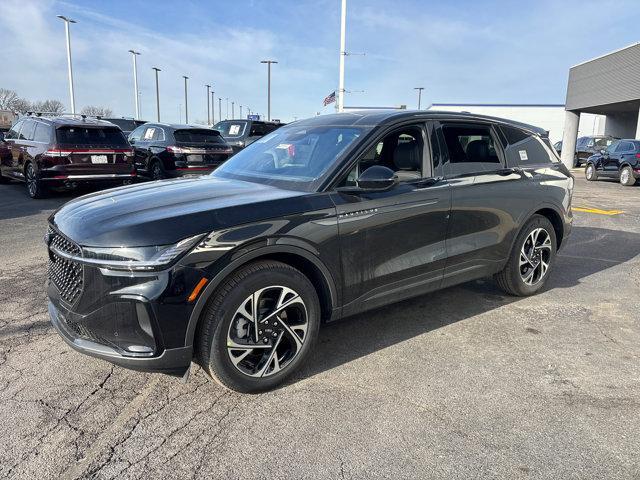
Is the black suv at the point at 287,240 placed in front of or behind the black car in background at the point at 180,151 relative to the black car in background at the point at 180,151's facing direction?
behind

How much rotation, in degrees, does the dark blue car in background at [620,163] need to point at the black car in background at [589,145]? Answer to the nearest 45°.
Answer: approximately 45° to its right

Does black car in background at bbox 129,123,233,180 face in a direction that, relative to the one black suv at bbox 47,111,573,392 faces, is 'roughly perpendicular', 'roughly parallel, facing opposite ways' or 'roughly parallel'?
roughly perpendicular

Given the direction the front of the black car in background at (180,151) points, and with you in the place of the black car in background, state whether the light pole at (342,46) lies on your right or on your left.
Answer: on your right

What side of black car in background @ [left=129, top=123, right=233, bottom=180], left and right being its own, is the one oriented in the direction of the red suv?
left

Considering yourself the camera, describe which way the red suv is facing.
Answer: facing away from the viewer and to the left of the viewer

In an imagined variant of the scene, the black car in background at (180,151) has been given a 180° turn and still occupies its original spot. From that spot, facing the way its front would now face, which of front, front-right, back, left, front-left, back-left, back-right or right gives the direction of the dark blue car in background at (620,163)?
front-left

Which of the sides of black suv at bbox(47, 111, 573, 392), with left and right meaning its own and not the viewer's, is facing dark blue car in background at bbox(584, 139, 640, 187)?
back
